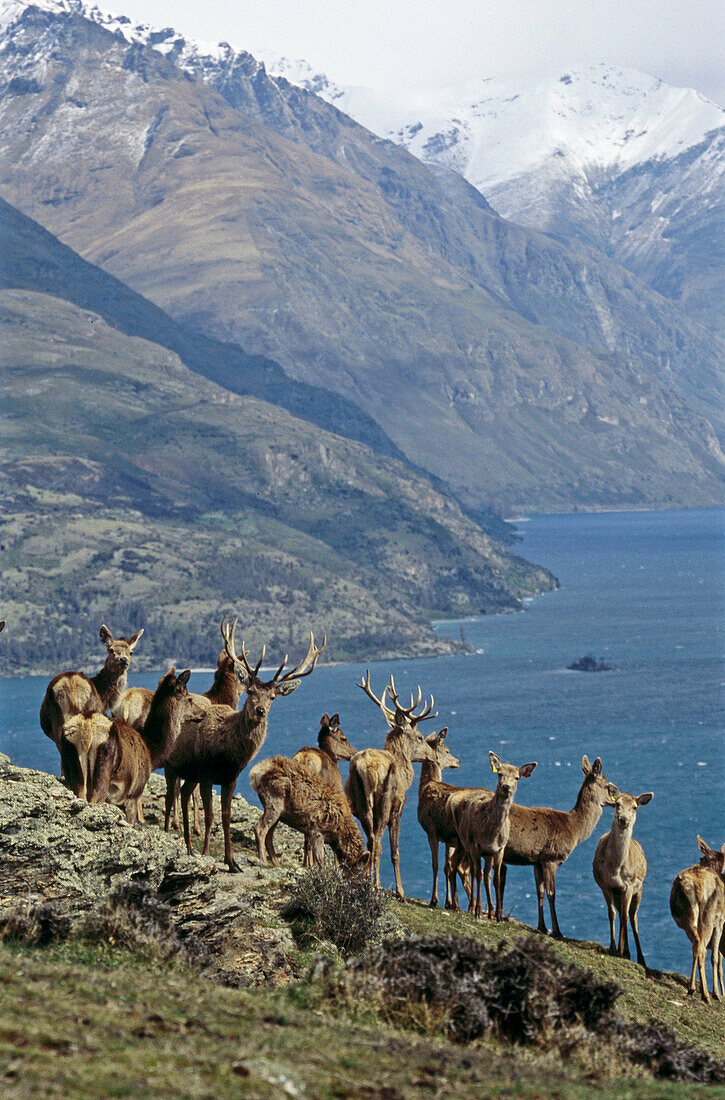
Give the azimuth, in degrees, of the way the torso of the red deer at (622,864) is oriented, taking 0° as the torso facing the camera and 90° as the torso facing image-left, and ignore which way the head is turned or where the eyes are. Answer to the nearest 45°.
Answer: approximately 0°

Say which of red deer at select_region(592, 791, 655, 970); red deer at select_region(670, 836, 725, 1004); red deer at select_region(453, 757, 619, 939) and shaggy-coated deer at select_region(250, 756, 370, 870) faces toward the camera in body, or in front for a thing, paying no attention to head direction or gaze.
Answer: red deer at select_region(592, 791, 655, 970)

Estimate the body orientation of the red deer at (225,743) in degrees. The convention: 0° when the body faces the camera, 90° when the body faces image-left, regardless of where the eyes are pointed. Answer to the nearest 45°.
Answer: approximately 315°

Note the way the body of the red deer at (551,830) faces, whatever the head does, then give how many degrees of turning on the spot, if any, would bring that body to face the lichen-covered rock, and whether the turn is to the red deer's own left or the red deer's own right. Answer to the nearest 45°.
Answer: approximately 135° to the red deer's own right

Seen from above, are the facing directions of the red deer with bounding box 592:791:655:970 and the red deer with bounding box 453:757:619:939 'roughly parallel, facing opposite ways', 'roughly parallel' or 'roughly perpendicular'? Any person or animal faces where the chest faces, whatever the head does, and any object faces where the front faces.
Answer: roughly perpendicular

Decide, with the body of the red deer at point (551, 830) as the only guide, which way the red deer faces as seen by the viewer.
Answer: to the viewer's right

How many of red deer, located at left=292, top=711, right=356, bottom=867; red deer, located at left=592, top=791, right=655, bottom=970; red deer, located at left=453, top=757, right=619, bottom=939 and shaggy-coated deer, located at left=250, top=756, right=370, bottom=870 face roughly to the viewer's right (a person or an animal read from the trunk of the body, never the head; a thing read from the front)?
3

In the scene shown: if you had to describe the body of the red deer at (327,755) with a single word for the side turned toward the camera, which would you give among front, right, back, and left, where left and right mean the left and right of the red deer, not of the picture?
right
